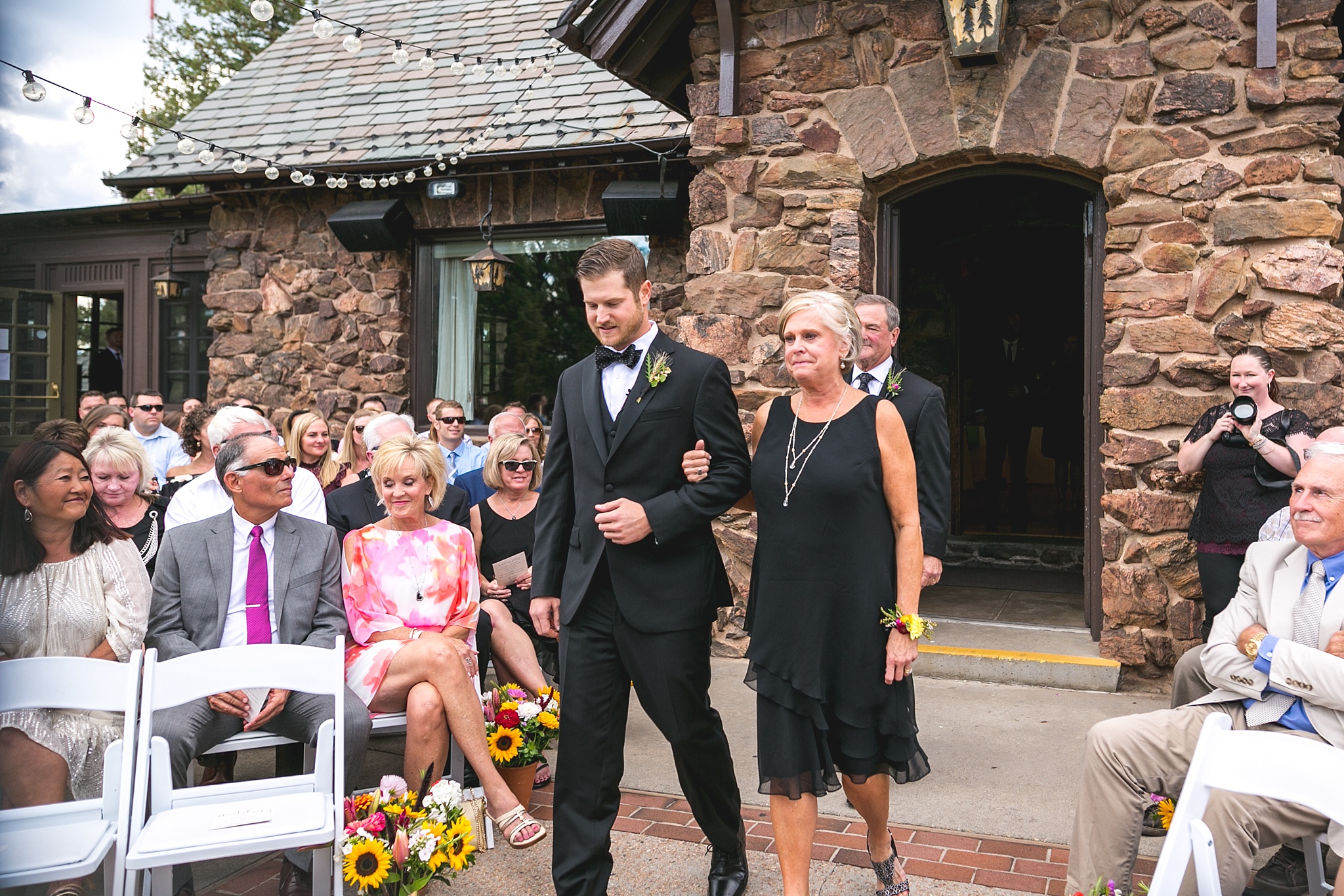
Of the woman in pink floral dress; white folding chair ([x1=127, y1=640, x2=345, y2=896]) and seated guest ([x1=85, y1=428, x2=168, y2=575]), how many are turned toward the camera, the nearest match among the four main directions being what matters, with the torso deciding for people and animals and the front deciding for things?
3

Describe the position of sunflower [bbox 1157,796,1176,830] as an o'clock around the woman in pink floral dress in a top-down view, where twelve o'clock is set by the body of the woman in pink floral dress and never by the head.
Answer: The sunflower is roughly at 10 o'clock from the woman in pink floral dress.

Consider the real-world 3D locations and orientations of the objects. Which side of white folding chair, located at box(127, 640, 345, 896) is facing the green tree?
back

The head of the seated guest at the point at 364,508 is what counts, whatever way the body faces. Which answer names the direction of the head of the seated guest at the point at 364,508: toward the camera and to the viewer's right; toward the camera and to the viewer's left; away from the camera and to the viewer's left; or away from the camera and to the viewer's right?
toward the camera and to the viewer's right

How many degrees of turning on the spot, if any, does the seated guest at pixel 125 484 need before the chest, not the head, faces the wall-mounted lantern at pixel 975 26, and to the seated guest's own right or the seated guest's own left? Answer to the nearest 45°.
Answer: approximately 90° to the seated guest's own left

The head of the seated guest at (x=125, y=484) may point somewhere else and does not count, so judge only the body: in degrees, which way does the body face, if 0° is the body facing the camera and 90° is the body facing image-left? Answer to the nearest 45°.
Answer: approximately 0°

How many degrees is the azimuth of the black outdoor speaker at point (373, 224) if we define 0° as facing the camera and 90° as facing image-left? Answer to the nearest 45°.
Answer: approximately 45°

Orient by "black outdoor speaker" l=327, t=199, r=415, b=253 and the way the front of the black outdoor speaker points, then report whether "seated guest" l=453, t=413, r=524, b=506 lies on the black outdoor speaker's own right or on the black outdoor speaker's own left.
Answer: on the black outdoor speaker's own left

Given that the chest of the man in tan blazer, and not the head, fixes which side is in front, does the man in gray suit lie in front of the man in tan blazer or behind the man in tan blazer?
in front

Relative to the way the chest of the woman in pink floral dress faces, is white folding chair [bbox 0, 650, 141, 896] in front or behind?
in front

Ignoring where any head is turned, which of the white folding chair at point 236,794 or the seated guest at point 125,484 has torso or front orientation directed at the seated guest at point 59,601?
the seated guest at point 125,484

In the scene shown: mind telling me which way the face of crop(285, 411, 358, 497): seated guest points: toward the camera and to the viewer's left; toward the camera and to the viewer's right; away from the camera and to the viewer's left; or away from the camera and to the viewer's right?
toward the camera and to the viewer's right
